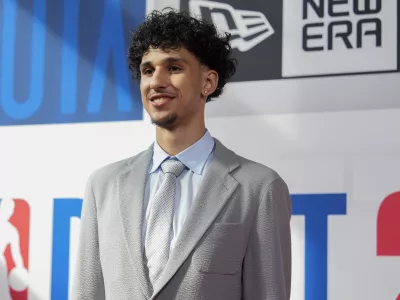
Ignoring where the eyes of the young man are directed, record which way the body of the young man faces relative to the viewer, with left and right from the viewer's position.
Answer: facing the viewer and to the left of the viewer

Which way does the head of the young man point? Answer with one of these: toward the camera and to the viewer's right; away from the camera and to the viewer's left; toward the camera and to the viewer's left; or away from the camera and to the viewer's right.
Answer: toward the camera and to the viewer's left
